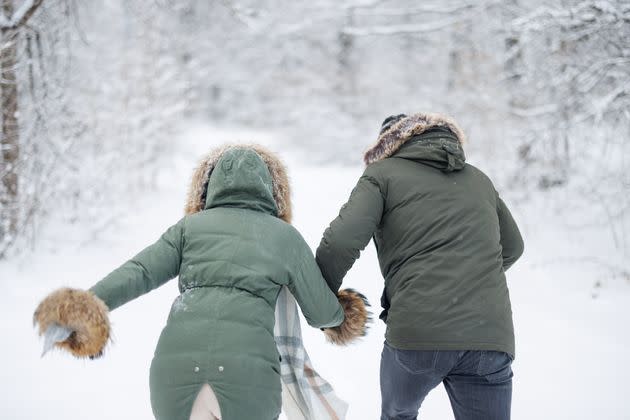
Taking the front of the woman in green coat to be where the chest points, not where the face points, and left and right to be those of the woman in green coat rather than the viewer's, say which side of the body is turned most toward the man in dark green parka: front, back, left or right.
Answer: right

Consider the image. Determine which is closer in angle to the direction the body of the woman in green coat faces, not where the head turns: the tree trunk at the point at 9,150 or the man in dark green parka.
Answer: the tree trunk

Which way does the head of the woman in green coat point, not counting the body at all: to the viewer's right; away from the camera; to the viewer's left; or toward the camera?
away from the camera

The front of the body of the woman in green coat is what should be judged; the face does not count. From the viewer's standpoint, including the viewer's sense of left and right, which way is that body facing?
facing away from the viewer
